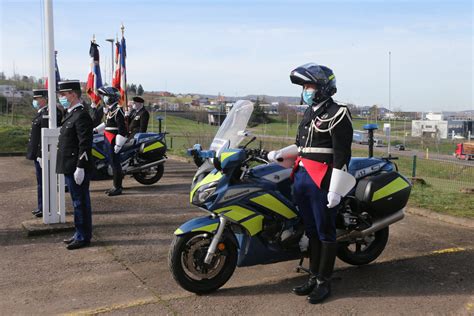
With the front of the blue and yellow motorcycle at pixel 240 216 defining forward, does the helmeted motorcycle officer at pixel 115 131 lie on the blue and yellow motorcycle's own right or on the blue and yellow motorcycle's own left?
on the blue and yellow motorcycle's own right

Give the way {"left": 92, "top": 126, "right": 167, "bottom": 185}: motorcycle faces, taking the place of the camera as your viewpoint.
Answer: facing to the left of the viewer

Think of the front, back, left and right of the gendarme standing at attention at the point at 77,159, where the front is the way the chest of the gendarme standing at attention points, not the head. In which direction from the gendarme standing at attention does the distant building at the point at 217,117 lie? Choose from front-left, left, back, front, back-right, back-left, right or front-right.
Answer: back

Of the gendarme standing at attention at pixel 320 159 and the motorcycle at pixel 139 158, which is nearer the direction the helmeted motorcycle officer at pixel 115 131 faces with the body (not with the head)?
the gendarme standing at attention

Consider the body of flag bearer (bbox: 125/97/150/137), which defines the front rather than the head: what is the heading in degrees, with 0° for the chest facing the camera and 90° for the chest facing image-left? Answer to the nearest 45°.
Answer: approximately 45°

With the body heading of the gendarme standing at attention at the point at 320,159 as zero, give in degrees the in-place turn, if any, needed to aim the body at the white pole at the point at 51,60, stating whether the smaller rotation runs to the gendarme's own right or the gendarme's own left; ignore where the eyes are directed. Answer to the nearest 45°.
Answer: approximately 90° to the gendarme's own right

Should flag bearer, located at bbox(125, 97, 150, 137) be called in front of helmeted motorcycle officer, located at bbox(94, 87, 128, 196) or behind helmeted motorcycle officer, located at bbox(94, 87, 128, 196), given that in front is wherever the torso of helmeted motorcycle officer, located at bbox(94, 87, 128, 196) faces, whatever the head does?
behind
